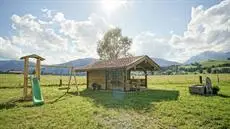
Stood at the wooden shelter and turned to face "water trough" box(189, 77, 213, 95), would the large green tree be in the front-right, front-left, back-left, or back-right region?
back-left

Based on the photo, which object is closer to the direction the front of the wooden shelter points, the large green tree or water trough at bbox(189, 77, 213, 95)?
the water trough

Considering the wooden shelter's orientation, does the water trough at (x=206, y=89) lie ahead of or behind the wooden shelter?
ahead

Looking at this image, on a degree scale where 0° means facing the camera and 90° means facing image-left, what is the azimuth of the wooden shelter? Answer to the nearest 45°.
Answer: approximately 315°

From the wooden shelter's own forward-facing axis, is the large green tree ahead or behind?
behind

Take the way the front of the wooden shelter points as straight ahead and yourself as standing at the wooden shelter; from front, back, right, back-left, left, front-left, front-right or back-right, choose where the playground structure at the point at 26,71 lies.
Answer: right
